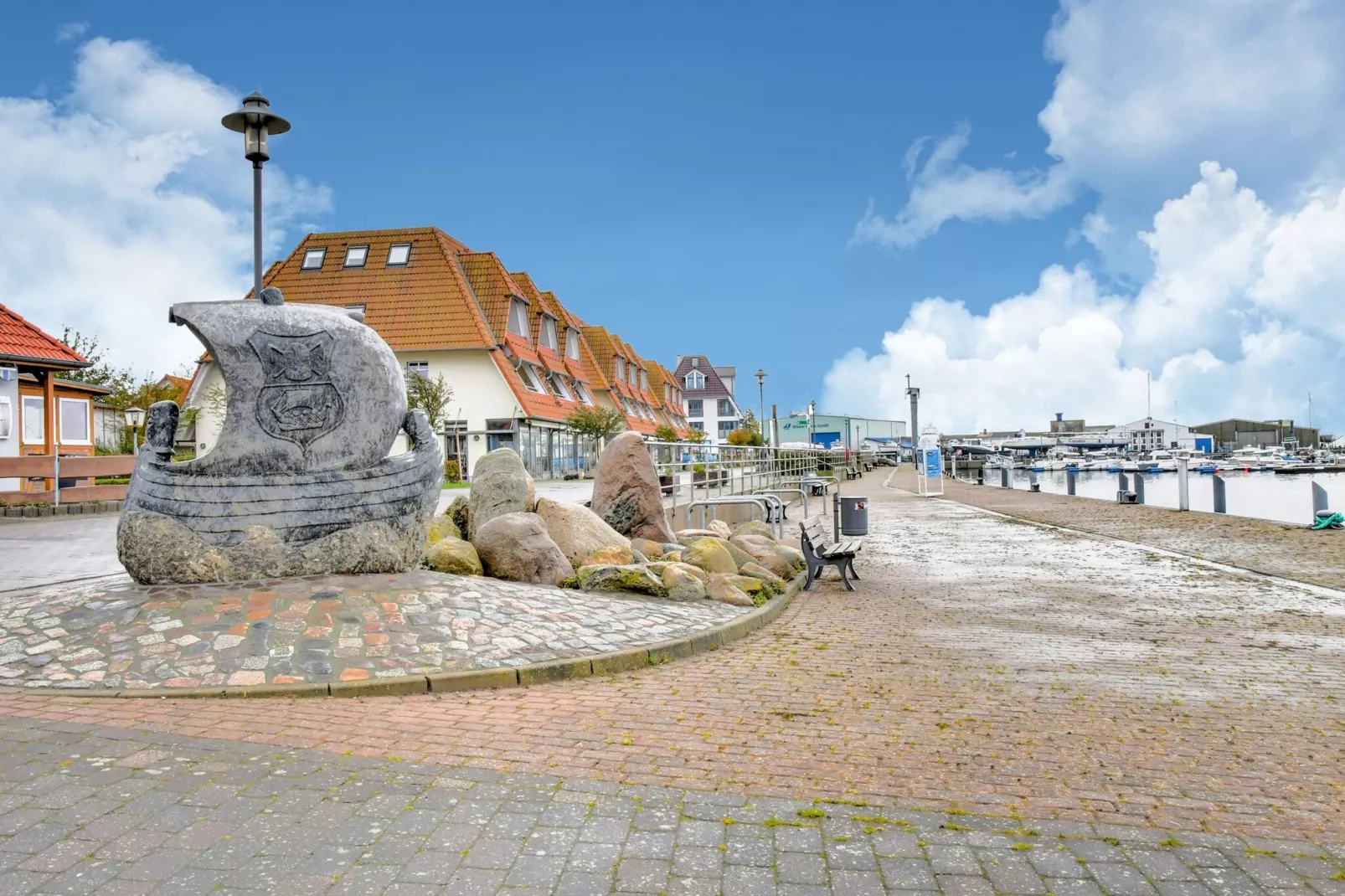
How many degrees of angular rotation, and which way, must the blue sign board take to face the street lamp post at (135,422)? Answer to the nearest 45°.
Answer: approximately 45° to its right

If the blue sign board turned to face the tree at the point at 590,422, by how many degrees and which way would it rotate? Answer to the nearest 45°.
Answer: approximately 90° to its right

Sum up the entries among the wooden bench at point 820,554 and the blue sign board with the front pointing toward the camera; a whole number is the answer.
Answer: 1

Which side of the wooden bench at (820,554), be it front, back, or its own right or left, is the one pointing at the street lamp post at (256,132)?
back

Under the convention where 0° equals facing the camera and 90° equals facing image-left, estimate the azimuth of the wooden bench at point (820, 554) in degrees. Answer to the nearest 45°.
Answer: approximately 270°

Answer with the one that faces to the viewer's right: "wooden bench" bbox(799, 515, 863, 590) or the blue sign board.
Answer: the wooden bench

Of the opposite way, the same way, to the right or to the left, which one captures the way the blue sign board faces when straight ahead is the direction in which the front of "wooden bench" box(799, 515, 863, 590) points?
to the right

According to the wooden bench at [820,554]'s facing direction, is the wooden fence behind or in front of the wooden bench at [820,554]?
behind

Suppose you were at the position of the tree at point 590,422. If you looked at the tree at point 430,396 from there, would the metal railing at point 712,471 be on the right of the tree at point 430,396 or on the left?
left

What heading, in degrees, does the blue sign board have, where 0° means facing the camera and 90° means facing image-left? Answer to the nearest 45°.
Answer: approximately 0°

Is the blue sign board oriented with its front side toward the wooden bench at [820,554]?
yes

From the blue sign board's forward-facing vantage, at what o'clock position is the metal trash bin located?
The metal trash bin is roughly at 12 o'clock from the blue sign board.

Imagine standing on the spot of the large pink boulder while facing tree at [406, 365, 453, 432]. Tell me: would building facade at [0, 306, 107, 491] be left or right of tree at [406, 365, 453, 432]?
left

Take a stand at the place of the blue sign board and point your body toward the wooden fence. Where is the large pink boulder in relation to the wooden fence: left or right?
left
